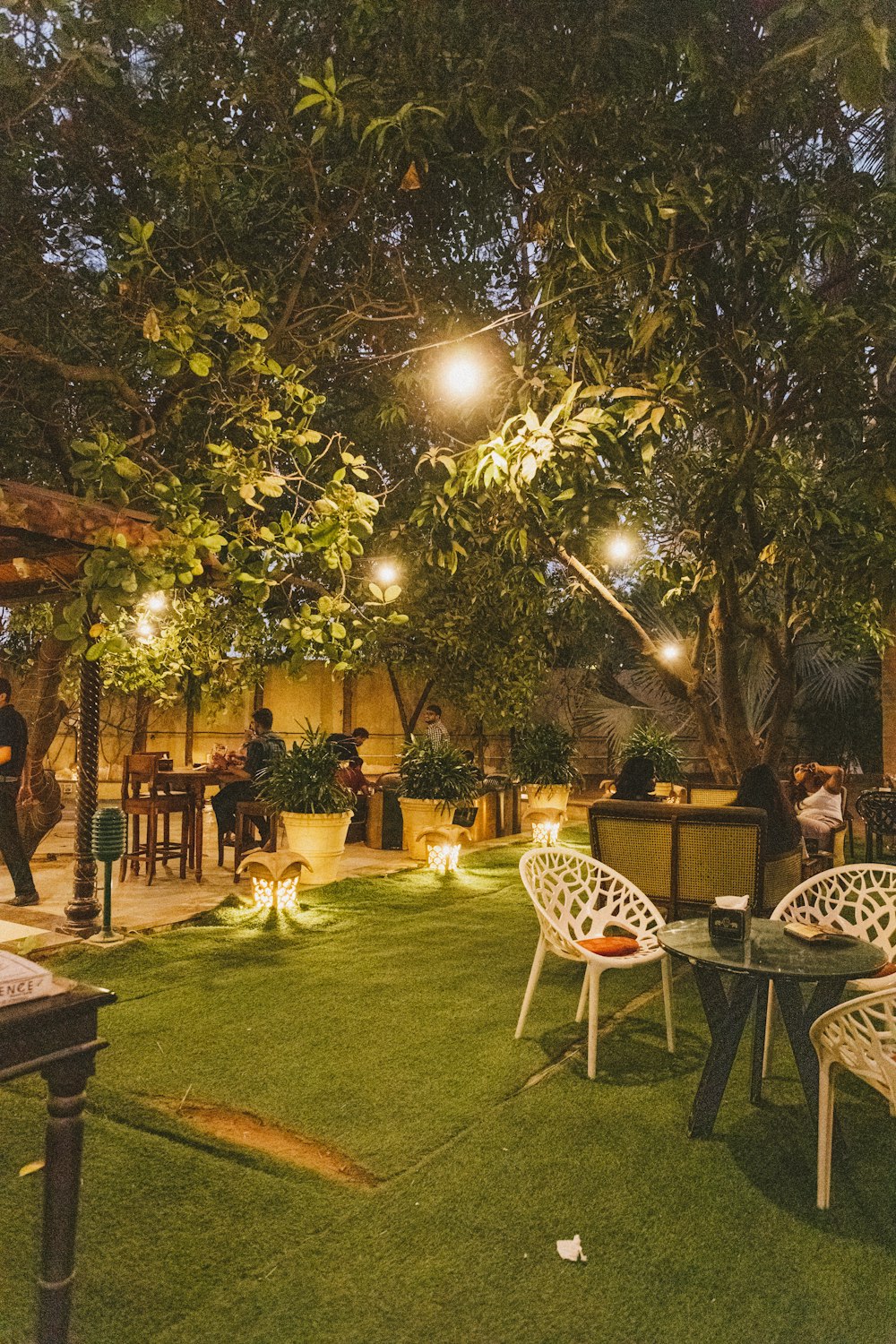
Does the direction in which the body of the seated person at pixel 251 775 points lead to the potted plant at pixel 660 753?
no

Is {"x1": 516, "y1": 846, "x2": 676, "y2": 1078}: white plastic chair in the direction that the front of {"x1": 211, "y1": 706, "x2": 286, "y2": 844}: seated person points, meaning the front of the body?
no

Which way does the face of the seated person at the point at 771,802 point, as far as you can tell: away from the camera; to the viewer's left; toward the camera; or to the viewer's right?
away from the camera

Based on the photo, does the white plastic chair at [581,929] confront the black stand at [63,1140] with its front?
no

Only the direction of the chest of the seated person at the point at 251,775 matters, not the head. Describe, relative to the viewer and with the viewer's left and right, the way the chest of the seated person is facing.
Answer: facing to the left of the viewer

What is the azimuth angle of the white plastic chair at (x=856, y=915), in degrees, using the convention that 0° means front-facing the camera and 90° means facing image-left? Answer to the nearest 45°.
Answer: approximately 45°

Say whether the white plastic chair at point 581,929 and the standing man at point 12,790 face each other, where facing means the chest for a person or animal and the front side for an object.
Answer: no

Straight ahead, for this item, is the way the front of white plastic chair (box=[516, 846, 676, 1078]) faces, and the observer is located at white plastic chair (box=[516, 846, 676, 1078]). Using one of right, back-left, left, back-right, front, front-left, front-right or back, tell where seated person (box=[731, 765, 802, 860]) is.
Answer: left

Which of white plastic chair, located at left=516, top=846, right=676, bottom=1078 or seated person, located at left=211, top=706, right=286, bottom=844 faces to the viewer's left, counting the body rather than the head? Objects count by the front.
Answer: the seated person

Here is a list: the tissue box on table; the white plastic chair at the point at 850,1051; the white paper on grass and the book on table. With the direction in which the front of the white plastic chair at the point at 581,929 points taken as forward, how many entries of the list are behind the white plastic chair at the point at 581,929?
0

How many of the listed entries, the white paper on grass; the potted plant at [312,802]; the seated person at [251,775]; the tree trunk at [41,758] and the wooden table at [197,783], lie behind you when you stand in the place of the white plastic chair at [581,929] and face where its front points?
4

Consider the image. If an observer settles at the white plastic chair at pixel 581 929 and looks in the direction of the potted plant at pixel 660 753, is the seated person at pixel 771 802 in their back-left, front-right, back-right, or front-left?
front-right

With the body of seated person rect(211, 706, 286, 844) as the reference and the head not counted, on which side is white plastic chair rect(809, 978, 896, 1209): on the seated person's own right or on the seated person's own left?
on the seated person's own left

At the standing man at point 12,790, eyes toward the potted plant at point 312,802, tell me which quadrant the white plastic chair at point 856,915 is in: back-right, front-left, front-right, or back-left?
front-right

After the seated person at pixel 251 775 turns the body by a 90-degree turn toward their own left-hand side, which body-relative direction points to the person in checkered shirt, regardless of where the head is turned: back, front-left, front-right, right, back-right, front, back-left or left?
back-left

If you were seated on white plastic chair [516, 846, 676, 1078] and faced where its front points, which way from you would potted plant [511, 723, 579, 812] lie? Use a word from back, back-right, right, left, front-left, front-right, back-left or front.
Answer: back-left
